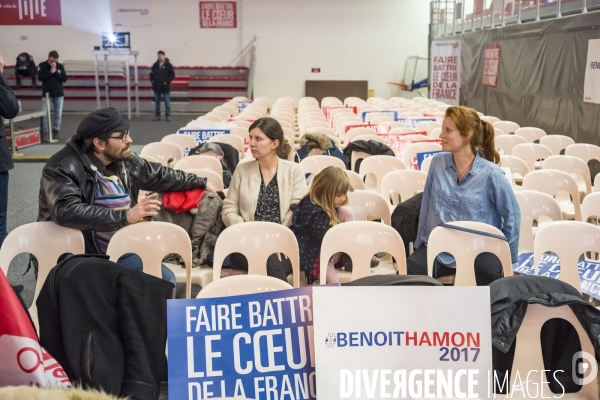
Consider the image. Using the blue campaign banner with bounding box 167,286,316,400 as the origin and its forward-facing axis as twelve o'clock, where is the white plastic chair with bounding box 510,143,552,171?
The white plastic chair is roughly at 7 o'clock from the blue campaign banner.

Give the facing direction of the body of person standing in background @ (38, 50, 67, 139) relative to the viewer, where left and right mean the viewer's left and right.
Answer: facing the viewer

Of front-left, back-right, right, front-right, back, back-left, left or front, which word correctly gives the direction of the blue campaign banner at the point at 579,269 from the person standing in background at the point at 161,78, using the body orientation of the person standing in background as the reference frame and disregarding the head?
front

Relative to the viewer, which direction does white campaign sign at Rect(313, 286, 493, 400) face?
toward the camera

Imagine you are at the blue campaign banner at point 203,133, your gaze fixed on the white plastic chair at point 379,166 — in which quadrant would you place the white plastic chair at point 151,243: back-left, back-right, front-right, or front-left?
front-right

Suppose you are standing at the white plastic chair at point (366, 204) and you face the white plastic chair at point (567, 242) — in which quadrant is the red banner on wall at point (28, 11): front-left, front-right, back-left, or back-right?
back-left

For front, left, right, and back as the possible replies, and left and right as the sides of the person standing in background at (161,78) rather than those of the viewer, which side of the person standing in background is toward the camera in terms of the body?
front

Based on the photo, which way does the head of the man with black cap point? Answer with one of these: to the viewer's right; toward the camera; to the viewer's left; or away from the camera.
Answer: to the viewer's right

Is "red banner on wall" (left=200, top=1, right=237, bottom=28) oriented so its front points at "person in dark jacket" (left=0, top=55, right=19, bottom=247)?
yes

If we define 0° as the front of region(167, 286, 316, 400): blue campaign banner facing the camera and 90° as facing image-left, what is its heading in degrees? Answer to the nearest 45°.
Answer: approximately 0°

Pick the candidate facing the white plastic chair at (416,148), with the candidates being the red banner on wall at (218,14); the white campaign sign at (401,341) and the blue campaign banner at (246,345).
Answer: the red banner on wall

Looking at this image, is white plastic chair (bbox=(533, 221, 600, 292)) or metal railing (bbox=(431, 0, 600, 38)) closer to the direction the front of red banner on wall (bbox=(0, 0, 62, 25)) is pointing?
the white plastic chair

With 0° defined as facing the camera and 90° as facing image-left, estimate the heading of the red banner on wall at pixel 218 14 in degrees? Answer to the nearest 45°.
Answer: approximately 0°

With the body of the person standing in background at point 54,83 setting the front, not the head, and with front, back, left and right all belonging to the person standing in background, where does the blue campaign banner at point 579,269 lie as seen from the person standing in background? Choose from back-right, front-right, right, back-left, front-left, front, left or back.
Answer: front

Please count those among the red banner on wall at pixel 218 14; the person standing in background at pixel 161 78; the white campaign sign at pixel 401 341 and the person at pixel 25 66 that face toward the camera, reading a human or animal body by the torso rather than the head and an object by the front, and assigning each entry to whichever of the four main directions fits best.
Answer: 4

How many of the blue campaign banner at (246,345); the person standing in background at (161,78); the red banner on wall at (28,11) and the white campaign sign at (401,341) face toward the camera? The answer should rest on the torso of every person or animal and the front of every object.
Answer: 4

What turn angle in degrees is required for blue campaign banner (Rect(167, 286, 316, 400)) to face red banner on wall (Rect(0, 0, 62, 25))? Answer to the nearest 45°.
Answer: approximately 180°

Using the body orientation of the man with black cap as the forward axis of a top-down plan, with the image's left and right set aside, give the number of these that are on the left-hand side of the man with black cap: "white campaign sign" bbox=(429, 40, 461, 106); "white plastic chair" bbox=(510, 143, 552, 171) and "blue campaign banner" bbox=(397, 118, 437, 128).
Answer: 3

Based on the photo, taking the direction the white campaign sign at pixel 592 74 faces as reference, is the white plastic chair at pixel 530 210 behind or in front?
in front

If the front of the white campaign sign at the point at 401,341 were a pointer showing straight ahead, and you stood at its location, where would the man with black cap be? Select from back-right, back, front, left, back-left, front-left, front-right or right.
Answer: back-right

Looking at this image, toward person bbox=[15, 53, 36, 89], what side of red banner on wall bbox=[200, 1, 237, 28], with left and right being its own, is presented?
right
